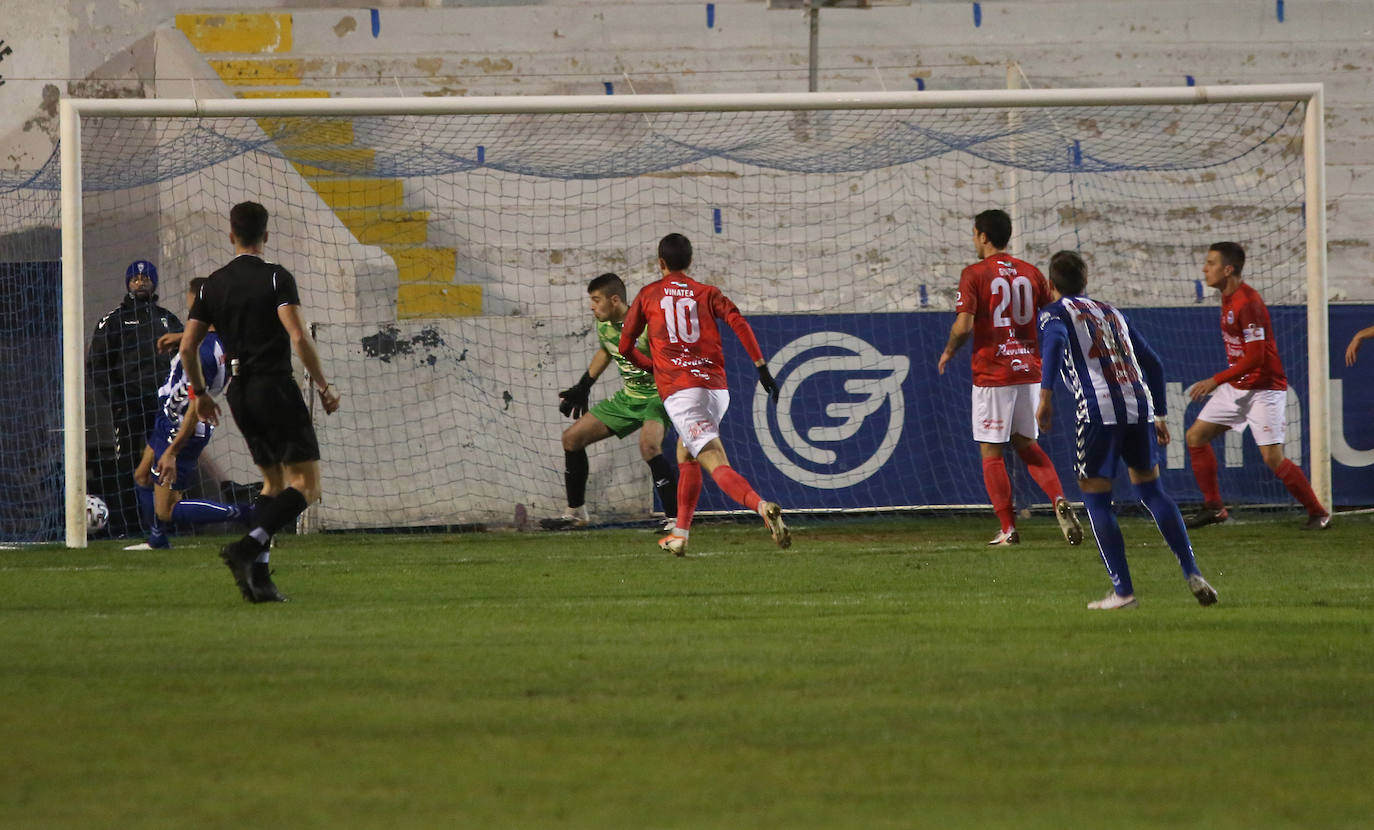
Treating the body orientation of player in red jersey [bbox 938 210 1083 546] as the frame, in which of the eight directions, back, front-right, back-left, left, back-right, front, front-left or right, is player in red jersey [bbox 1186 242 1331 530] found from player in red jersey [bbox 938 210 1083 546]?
right

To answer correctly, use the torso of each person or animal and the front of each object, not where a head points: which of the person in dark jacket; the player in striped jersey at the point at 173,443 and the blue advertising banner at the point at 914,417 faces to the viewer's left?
the player in striped jersey

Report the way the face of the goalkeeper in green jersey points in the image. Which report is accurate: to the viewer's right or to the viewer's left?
to the viewer's left

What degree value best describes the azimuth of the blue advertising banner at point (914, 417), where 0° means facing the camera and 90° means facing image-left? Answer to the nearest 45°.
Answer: approximately 0°

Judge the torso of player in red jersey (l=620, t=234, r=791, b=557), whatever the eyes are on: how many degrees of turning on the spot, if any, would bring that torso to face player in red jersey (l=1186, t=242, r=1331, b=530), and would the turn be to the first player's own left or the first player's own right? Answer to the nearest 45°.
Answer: approximately 90° to the first player's own right

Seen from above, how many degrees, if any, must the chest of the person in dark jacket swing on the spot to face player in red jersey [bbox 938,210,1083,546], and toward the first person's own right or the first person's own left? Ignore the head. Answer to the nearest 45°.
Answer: approximately 45° to the first person's own left

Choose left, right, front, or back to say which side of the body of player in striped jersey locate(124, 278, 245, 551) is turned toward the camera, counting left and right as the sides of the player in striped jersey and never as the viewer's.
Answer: left

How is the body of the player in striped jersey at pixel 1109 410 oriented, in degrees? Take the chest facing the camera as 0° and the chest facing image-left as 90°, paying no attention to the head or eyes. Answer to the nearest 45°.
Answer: approximately 135°

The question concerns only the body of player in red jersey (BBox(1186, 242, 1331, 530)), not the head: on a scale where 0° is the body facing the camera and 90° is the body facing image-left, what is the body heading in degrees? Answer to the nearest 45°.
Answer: approximately 90°

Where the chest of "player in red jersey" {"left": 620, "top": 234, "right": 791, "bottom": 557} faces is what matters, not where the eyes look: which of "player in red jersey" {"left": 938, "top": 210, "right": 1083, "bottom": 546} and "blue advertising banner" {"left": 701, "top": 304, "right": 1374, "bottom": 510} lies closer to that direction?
the blue advertising banner
